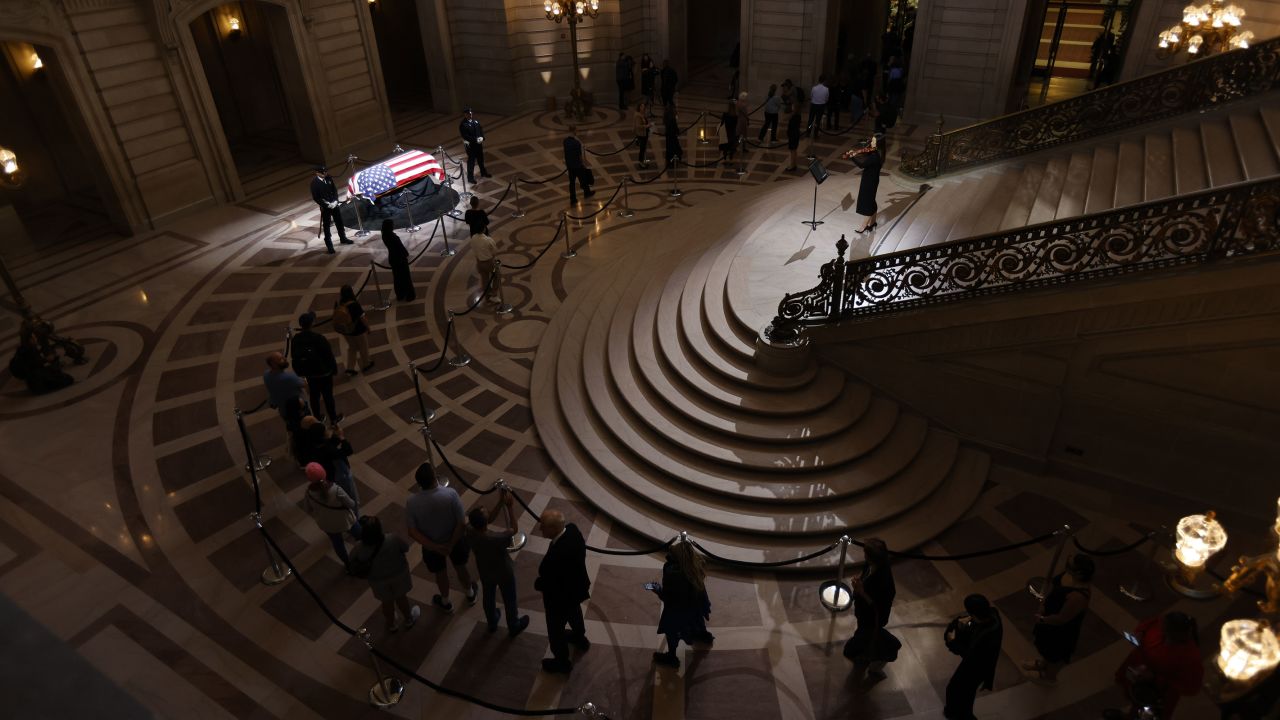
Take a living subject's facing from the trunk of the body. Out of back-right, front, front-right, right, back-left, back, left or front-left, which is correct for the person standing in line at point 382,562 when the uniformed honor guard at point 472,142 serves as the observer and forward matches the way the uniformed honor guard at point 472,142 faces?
front-right

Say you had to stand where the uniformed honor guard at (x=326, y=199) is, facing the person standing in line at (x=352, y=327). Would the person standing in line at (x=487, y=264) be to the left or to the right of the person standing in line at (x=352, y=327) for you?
left

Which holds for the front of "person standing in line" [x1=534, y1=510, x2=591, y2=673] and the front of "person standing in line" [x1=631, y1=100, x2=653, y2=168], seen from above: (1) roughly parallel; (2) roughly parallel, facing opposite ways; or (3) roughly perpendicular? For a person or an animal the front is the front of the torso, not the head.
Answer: roughly parallel, facing opposite ways

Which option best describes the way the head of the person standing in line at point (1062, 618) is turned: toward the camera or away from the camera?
away from the camera

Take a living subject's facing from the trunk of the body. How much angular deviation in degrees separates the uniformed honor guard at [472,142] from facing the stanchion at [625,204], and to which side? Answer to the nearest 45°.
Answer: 0° — they already face it

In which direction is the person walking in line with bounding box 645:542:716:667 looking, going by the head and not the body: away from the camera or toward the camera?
away from the camera

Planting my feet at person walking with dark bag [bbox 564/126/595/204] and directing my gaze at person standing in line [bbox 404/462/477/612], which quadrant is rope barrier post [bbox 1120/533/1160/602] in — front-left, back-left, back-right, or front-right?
front-left

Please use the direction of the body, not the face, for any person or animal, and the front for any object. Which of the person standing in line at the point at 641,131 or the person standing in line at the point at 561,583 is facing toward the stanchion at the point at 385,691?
the person standing in line at the point at 561,583

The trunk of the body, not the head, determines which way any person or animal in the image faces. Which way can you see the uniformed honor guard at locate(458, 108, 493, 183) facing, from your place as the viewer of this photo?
facing the viewer and to the right of the viewer

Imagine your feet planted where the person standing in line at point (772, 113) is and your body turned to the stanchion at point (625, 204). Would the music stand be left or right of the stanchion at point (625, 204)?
left
